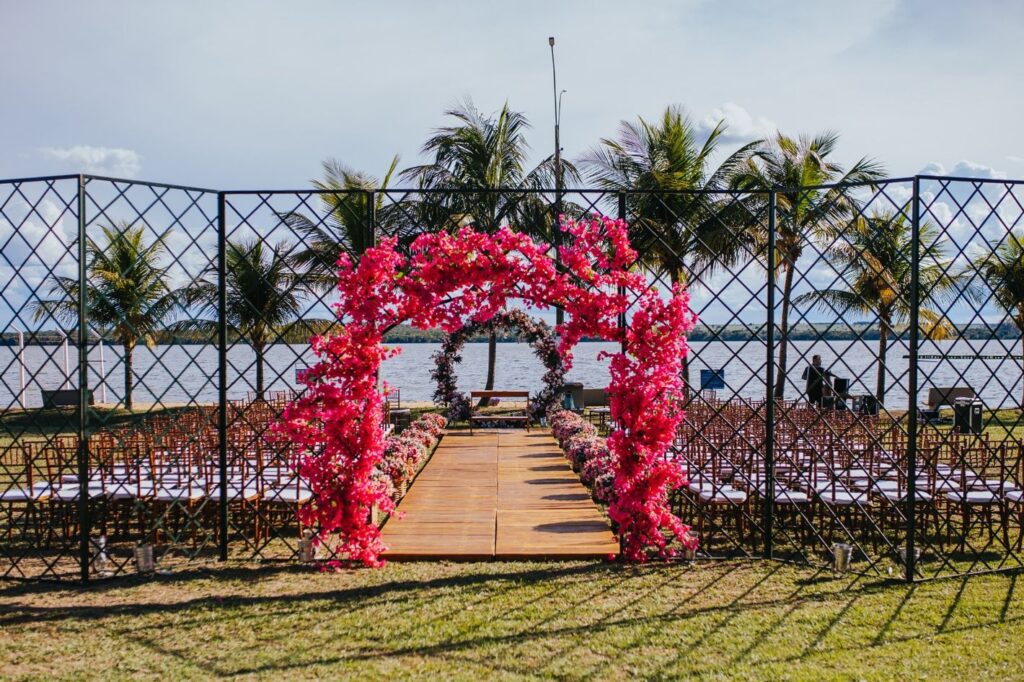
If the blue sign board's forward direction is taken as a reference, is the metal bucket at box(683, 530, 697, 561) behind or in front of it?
in front

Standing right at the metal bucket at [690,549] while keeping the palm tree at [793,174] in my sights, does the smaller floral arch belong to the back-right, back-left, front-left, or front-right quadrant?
front-left

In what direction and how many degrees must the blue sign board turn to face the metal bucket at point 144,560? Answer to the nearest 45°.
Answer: approximately 45° to its right

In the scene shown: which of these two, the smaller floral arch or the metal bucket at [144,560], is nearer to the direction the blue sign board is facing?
the metal bucket

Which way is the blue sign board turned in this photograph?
toward the camera

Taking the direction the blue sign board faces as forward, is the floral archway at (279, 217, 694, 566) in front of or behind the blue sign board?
in front

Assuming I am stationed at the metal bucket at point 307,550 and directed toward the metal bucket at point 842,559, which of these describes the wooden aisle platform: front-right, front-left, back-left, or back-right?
front-left

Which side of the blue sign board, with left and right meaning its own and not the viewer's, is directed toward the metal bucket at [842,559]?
front

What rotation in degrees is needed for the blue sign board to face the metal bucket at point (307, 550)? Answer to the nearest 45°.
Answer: approximately 45° to its right
